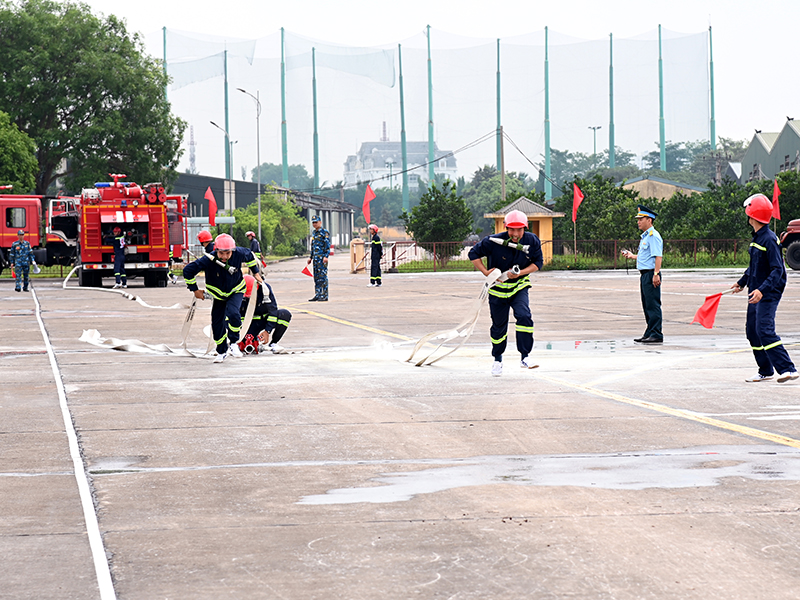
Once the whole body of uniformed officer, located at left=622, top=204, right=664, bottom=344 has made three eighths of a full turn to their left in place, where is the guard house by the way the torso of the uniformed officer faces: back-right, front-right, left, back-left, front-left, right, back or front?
back-left

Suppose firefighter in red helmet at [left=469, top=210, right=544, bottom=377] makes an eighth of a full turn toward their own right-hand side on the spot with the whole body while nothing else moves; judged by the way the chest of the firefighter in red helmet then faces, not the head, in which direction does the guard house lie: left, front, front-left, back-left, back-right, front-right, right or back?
back-right

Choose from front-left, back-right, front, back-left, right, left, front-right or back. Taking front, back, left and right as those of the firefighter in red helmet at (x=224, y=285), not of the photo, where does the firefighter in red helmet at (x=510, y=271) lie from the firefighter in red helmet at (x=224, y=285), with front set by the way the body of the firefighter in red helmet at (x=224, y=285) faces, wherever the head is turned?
front-left

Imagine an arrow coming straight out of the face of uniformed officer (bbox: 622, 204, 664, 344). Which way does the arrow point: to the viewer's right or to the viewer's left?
to the viewer's left

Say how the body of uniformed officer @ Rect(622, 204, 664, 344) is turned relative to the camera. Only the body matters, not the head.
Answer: to the viewer's left

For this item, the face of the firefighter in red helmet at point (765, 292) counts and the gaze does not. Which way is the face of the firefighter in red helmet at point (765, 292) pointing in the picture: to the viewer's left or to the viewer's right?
to the viewer's left

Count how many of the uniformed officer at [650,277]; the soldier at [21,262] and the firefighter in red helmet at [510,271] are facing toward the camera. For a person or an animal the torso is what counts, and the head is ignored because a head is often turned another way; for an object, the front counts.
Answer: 2

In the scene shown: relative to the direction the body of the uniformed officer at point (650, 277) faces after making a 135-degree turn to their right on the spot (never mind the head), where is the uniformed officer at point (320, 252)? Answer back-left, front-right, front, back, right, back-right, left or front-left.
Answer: left
